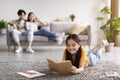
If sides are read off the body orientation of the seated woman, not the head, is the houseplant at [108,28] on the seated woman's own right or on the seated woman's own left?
on the seated woman's own left

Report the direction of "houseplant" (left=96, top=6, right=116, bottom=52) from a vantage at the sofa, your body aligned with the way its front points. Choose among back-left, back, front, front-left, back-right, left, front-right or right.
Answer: left

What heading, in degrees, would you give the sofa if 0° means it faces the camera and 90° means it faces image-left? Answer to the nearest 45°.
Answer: approximately 0°

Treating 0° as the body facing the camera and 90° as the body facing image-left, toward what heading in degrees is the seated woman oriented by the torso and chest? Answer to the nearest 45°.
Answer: approximately 315°

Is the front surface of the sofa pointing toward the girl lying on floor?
yes
